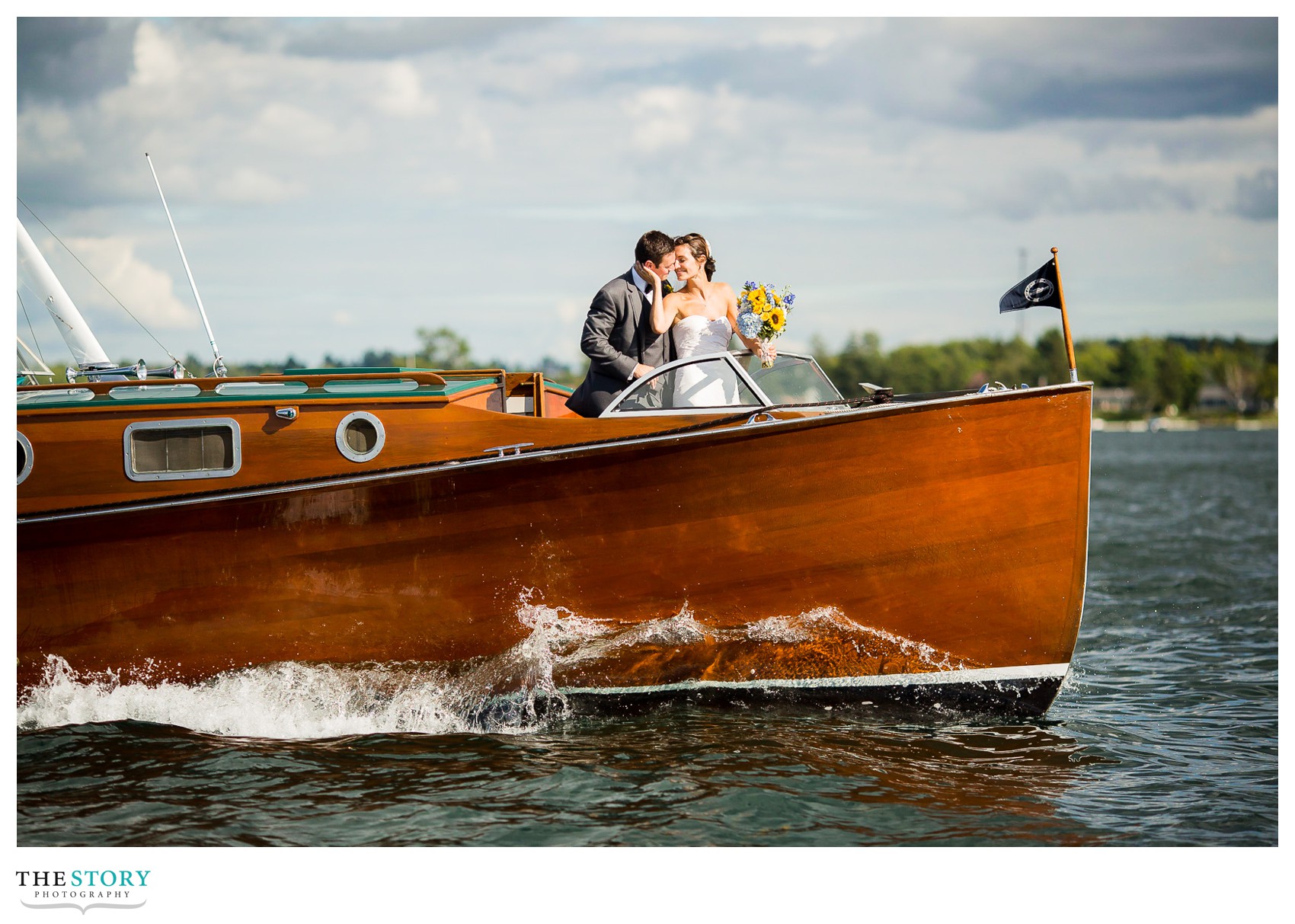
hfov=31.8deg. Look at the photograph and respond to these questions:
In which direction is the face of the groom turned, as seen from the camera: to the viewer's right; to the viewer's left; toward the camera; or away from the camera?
to the viewer's right

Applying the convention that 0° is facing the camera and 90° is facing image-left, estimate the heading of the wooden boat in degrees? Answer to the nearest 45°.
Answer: approximately 270°

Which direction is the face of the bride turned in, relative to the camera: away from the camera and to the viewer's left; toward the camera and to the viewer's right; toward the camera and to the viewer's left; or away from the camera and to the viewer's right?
toward the camera and to the viewer's left
